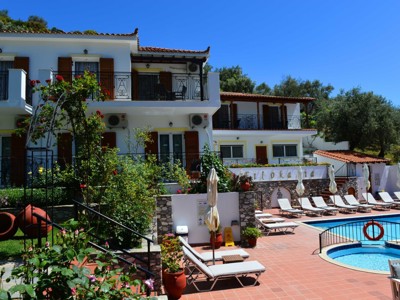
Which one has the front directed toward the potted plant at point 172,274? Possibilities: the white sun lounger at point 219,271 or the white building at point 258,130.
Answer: the white building

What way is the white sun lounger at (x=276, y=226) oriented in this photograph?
to the viewer's right

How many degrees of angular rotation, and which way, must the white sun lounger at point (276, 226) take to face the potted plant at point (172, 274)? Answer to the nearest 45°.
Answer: approximately 90° to its right

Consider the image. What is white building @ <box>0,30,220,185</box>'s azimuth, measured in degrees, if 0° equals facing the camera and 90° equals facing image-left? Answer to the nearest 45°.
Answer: approximately 0°

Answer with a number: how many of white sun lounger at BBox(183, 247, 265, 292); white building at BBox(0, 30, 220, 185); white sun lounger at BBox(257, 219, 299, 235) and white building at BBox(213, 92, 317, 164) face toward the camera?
2

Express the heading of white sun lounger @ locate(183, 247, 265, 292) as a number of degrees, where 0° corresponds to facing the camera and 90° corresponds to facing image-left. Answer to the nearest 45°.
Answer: approximately 270°

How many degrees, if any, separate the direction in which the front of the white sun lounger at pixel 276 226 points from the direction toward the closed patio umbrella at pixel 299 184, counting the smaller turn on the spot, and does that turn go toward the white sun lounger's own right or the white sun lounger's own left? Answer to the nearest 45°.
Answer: approximately 90° to the white sun lounger's own left

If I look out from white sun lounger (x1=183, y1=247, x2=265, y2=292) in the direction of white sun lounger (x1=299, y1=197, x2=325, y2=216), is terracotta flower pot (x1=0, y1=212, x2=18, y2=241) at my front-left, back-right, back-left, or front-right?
back-left

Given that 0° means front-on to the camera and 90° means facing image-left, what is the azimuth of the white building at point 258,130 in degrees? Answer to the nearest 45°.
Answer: approximately 0°

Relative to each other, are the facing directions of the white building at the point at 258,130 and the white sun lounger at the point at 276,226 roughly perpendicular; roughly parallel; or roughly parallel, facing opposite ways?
roughly perpendicular

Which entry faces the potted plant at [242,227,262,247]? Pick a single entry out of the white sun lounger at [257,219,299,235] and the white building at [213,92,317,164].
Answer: the white building

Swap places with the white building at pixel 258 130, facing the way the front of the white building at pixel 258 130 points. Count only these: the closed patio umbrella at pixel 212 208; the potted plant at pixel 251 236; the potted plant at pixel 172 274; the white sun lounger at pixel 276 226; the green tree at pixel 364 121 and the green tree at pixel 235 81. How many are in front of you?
4

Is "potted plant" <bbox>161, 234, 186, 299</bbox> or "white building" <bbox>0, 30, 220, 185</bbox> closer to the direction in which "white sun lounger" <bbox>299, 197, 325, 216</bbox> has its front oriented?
the potted plant

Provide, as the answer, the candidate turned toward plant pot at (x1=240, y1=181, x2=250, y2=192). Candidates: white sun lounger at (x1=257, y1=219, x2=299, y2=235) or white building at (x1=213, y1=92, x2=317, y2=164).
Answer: the white building

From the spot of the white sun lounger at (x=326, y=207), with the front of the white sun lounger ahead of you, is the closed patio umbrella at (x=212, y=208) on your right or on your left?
on your right

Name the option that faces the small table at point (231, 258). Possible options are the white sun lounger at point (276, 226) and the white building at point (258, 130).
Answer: the white building

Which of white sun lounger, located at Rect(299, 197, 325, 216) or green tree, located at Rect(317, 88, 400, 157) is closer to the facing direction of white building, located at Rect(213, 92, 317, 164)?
the white sun lounger
